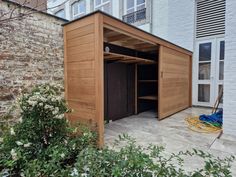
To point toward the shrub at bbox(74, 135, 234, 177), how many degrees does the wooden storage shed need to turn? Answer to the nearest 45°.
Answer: approximately 45° to its right

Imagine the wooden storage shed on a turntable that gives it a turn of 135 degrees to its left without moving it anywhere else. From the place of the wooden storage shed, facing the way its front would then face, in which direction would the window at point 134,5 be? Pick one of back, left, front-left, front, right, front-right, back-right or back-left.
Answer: front

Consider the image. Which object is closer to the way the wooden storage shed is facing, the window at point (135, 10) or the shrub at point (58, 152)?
the shrub

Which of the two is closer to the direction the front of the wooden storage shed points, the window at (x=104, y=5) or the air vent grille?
the air vent grille

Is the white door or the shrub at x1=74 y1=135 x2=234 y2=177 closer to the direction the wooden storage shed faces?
the shrub

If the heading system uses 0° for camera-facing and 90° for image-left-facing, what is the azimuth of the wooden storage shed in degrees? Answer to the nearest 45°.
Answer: approximately 315°

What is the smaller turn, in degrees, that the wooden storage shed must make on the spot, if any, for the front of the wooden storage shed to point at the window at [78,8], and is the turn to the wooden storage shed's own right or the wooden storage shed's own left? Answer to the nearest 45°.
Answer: approximately 180°

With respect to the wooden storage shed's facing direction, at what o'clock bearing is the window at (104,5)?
The window is roughly at 7 o'clock from the wooden storage shed.

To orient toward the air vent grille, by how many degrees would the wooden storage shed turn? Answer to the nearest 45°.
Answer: approximately 90° to its left

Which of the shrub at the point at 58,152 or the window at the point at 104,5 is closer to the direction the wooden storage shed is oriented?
the shrub

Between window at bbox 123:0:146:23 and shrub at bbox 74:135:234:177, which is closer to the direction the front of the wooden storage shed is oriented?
the shrub

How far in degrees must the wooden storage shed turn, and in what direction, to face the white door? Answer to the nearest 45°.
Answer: approximately 90° to its left
